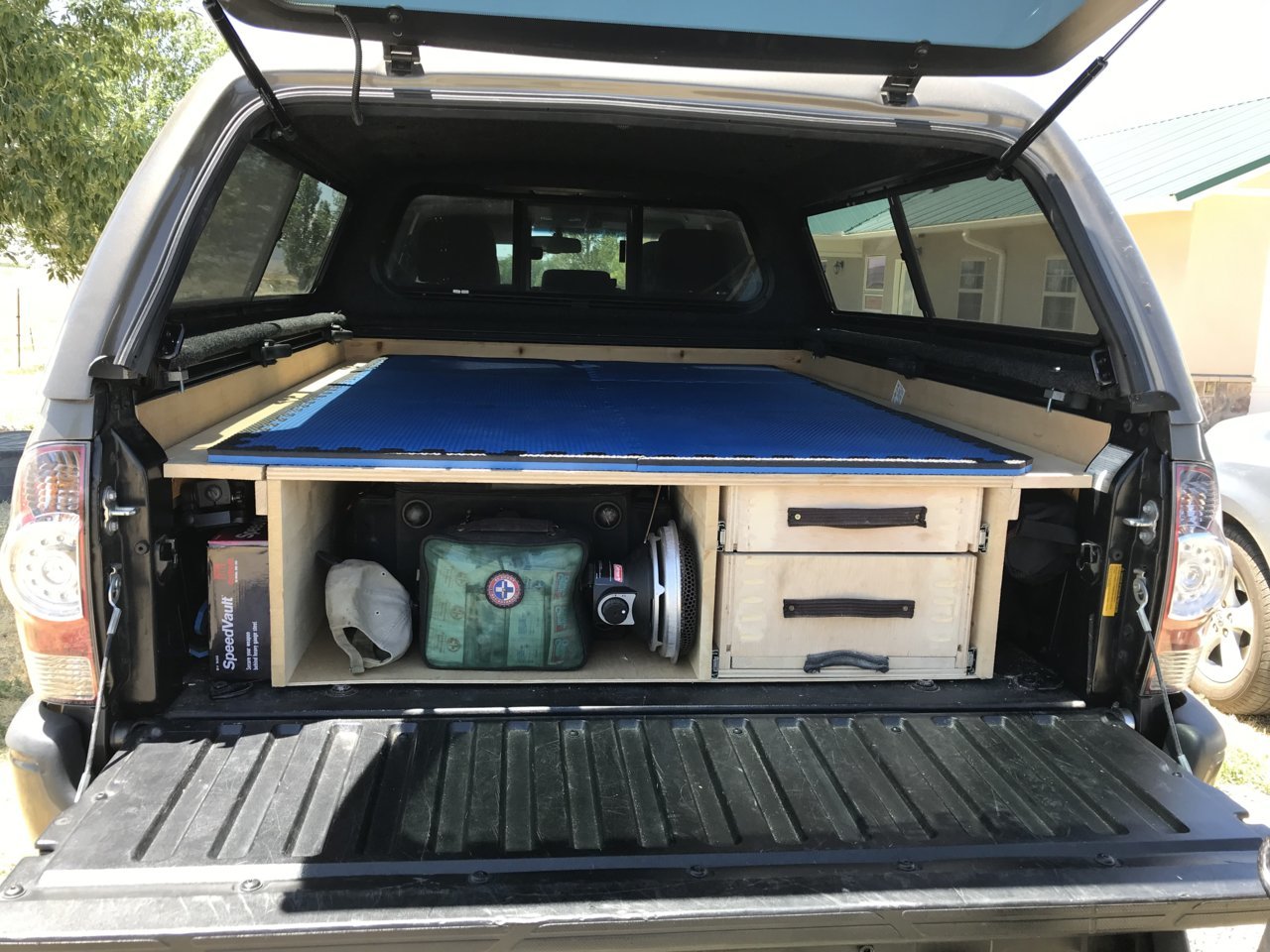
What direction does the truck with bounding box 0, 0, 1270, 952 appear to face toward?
away from the camera

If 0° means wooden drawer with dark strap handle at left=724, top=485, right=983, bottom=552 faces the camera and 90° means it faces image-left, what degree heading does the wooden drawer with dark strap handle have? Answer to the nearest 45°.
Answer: approximately 0°

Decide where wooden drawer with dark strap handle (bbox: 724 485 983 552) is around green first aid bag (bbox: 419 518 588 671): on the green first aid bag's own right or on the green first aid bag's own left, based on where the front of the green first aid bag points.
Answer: on the green first aid bag's own left

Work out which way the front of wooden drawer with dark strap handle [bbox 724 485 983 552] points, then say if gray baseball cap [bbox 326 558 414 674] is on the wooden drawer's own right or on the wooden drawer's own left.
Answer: on the wooden drawer's own right

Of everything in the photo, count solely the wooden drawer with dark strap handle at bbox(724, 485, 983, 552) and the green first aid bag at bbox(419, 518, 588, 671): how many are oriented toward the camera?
2

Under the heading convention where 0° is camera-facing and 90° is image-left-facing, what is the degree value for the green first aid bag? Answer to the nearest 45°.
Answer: approximately 0°

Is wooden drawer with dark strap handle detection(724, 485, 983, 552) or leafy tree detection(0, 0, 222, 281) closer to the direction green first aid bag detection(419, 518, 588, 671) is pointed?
the wooden drawer with dark strap handle

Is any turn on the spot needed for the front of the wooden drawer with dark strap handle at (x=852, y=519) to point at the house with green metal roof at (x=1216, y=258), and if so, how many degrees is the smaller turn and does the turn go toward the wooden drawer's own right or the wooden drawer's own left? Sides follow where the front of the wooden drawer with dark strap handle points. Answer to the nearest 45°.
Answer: approximately 180°

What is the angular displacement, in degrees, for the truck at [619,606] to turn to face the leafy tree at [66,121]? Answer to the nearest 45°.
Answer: approximately 45° to its left

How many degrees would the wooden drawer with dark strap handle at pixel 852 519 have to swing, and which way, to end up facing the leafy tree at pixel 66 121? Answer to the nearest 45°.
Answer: approximately 135° to its right
